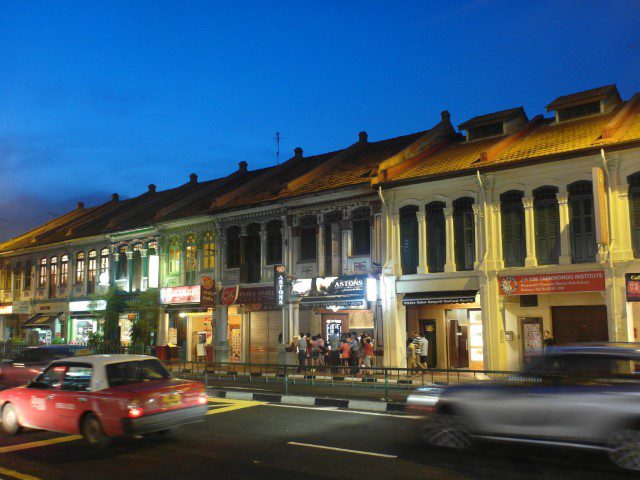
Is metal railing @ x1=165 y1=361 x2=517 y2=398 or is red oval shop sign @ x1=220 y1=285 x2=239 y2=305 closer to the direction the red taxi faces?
the red oval shop sign

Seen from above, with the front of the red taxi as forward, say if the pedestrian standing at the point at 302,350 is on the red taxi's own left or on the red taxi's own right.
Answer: on the red taxi's own right

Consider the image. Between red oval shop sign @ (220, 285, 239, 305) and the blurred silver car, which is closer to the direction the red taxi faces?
the red oval shop sign

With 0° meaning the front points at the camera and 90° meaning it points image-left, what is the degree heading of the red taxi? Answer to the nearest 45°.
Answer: approximately 135°

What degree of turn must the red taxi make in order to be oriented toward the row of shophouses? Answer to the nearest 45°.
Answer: approximately 90° to its right

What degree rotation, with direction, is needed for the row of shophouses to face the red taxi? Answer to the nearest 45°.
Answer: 0° — it already faces it

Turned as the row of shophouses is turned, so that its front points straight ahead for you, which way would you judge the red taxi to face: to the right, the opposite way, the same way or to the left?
to the right

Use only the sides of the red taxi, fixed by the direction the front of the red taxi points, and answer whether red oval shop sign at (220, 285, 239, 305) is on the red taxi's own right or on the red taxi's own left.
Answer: on the red taxi's own right

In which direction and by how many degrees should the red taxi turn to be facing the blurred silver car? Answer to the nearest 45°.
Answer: approximately 180°
